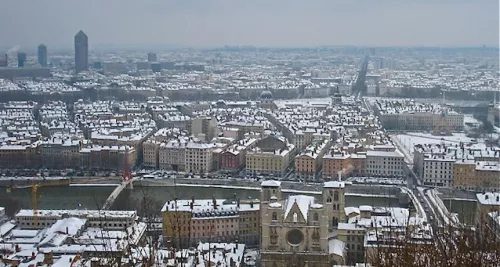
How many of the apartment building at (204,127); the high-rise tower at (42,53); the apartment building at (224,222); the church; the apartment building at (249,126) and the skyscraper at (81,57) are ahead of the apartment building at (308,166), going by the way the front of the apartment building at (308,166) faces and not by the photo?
2

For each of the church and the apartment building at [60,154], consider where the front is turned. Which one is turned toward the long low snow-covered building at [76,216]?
the apartment building at [60,154]

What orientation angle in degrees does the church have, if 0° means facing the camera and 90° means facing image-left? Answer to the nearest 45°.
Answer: approximately 0°

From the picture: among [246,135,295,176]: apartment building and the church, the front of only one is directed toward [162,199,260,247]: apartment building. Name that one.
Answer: [246,135,295,176]: apartment building

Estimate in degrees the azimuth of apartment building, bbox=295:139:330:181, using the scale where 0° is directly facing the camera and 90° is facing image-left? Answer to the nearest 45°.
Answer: approximately 0°
